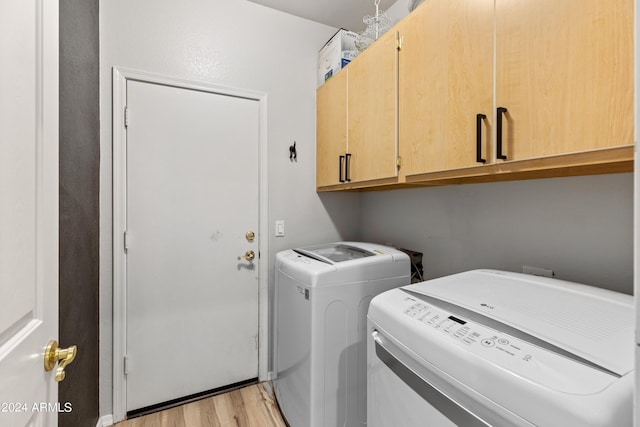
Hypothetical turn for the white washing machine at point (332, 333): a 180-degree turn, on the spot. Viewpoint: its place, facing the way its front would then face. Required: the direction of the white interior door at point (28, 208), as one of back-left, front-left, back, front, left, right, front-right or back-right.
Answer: back

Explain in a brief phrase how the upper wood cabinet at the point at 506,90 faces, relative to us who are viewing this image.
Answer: facing the viewer and to the left of the viewer

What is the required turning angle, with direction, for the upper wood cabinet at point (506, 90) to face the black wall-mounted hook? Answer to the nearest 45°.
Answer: approximately 90° to its right

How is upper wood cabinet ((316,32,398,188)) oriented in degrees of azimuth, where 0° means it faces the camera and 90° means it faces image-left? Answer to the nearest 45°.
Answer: approximately 45°

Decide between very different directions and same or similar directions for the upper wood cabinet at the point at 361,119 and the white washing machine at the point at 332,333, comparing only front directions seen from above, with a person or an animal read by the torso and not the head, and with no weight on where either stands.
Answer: same or similar directions

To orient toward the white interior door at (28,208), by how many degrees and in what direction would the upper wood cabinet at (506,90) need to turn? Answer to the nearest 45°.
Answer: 0° — it already faces it

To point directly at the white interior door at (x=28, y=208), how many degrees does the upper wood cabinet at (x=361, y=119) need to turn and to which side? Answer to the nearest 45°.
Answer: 0° — it already faces it

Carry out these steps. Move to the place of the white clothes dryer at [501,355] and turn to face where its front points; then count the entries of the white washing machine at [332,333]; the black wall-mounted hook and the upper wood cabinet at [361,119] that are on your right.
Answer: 3

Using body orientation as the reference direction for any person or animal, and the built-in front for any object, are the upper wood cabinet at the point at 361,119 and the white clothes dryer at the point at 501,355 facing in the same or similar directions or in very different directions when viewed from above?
same or similar directions
